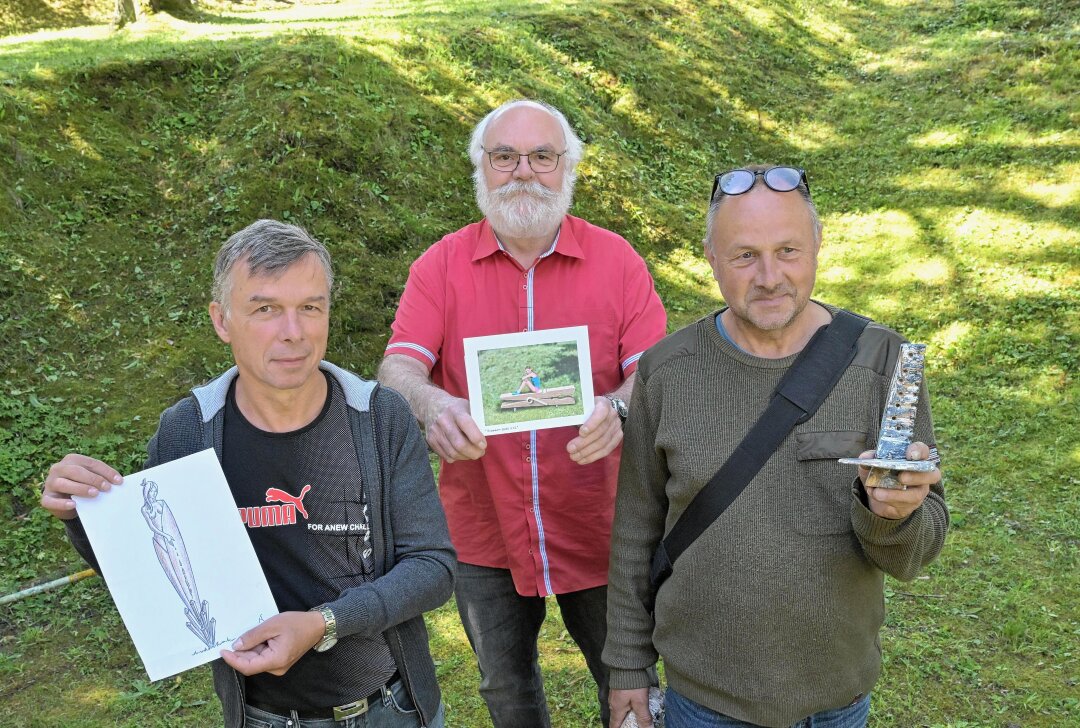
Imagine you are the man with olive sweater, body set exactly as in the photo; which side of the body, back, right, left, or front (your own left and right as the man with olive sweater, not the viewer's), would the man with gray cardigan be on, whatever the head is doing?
right

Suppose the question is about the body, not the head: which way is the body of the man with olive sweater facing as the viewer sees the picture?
toward the camera

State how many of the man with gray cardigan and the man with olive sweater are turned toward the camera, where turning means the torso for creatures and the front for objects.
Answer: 2

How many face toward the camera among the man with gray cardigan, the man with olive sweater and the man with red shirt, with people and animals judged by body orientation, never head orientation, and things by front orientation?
3

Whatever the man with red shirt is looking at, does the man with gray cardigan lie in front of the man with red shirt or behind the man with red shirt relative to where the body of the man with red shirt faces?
in front

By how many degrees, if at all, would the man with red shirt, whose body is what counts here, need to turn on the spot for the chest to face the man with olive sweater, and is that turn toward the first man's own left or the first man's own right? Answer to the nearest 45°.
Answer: approximately 45° to the first man's own left

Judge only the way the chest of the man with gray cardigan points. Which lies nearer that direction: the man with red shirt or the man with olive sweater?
the man with olive sweater

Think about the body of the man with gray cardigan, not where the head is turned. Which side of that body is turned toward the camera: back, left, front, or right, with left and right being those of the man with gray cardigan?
front
